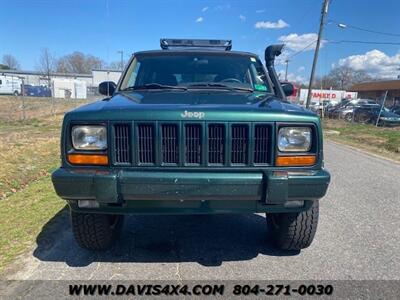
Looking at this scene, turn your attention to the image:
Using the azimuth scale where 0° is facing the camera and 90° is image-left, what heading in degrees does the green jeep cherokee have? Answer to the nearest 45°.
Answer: approximately 0°

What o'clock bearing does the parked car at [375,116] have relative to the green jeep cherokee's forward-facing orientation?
The parked car is roughly at 7 o'clock from the green jeep cherokee.
